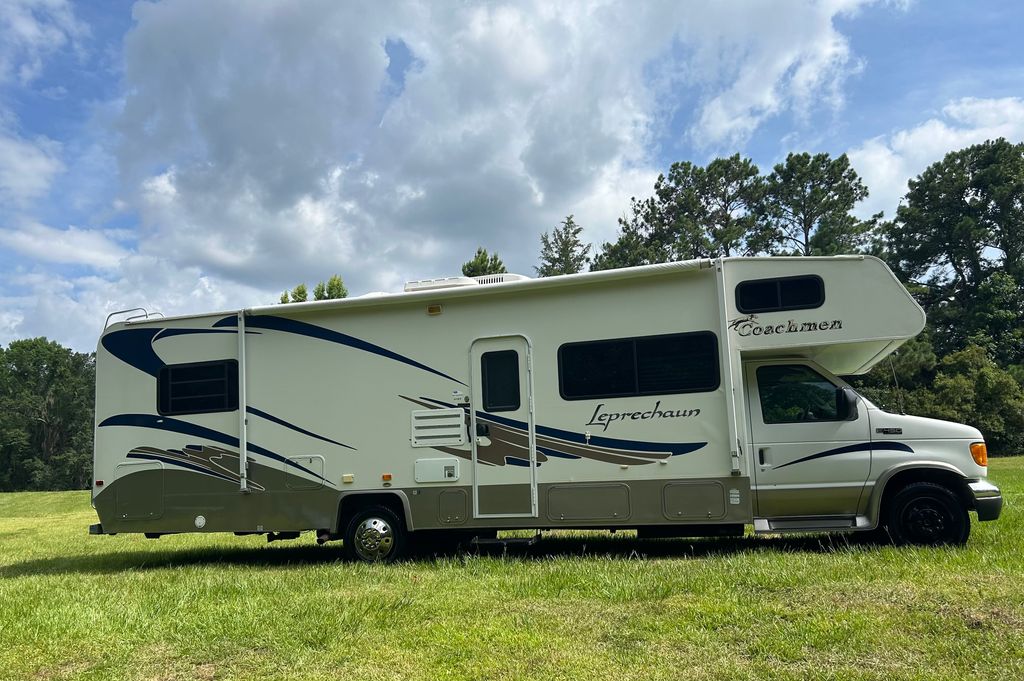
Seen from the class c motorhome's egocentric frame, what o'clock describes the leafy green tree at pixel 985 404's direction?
The leafy green tree is roughly at 10 o'clock from the class c motorhome.

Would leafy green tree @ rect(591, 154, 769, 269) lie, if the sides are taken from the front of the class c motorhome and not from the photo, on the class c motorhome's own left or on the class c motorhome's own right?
on the class c motorhome's own left

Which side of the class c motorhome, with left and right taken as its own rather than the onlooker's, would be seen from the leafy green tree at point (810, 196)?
left

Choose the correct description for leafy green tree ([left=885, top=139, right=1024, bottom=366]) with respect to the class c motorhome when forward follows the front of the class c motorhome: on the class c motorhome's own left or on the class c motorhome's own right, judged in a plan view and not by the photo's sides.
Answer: on the class c motorhome's own left

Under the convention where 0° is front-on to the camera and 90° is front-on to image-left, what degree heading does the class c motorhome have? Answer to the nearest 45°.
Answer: approximately 270°
